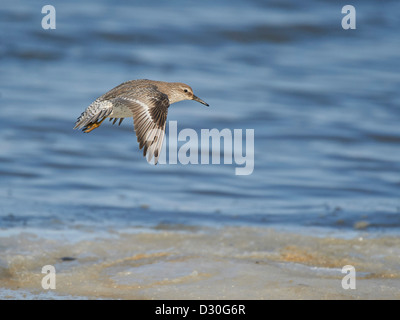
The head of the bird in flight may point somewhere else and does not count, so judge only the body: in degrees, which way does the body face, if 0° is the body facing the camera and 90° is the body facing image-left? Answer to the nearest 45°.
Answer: approximately 270°
